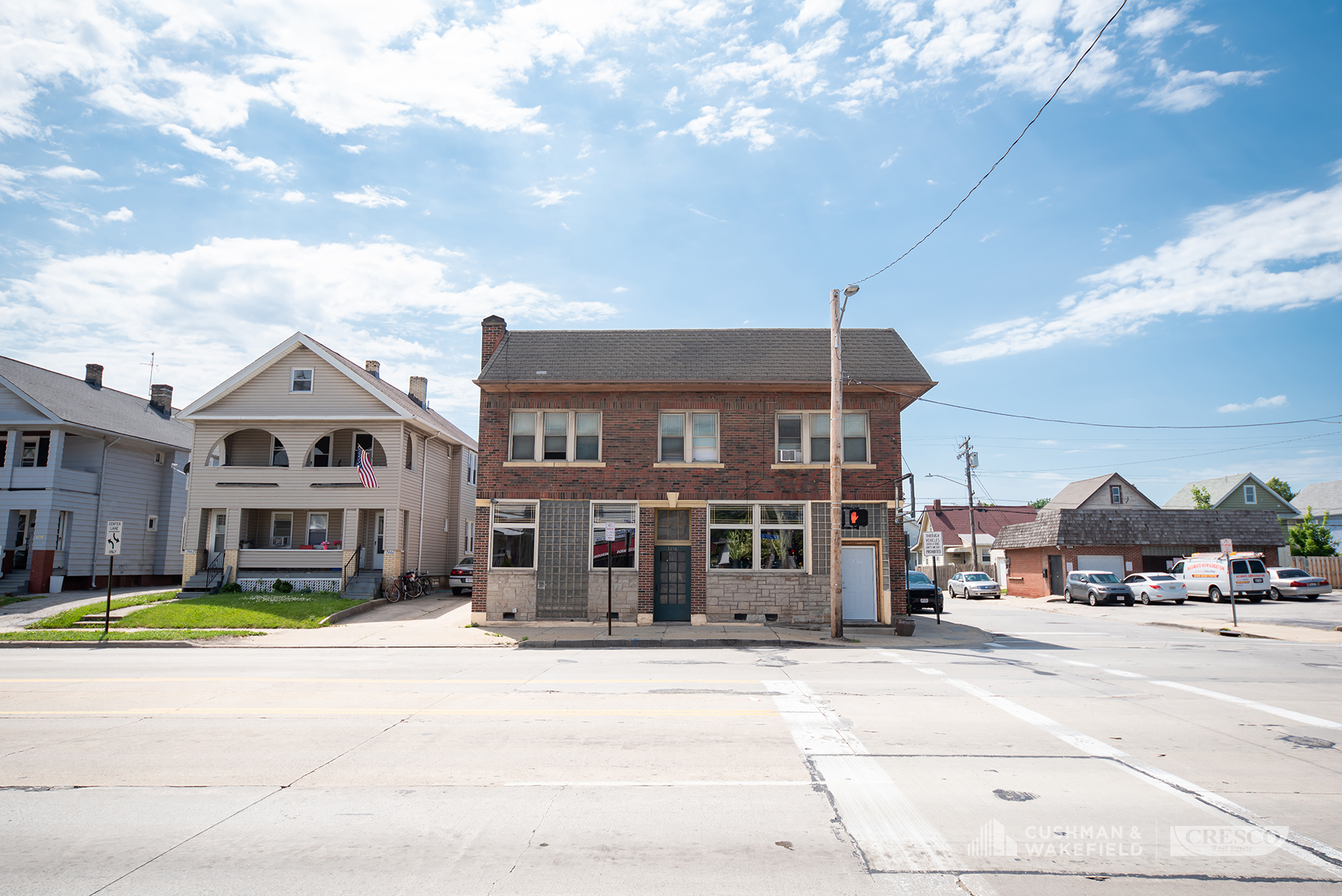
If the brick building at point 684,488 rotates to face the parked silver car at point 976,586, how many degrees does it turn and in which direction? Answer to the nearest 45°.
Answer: approximately 135° to its left

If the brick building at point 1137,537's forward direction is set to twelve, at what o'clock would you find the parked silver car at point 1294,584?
The parked silver car is roughly at 10 o'clock from the brick building.

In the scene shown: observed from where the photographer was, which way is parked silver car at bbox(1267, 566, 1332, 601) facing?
facing away from the viewer and to the left of the viewer

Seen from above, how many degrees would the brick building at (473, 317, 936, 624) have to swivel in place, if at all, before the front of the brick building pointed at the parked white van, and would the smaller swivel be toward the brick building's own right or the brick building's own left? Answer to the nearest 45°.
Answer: approximately 135° to the brick building's own left

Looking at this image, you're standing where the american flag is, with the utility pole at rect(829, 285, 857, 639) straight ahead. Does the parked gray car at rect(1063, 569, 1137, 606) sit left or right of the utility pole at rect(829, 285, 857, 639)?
left

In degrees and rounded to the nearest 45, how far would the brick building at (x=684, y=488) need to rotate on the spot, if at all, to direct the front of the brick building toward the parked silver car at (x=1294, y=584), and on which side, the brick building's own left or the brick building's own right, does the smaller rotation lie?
approximately 135° to the brick building's own left

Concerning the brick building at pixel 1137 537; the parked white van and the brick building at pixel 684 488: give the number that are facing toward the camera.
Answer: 2

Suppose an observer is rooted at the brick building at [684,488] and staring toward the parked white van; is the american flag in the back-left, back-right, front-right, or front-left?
back-left

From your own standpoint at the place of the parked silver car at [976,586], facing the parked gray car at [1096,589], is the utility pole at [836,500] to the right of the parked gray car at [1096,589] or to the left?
right
